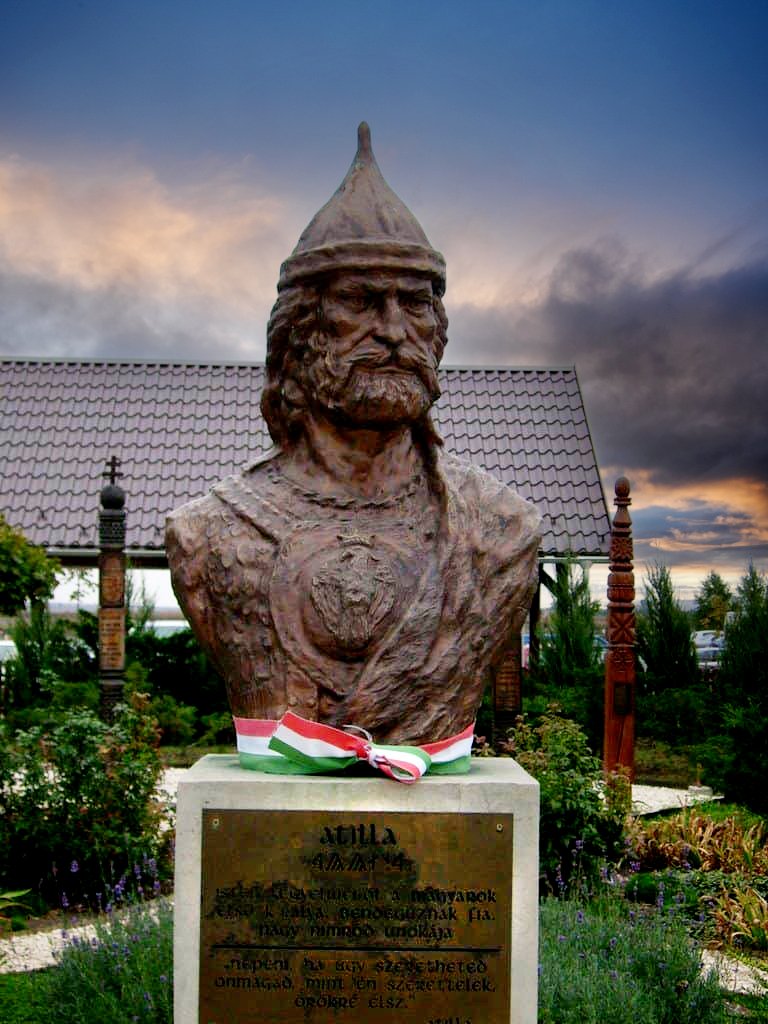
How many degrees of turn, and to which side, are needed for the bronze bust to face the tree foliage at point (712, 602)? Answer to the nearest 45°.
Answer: approximately 180°

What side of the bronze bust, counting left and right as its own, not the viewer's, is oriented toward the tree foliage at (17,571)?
back

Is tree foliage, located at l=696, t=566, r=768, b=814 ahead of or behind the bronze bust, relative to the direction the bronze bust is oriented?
behind

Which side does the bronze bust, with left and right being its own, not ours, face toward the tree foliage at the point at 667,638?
back

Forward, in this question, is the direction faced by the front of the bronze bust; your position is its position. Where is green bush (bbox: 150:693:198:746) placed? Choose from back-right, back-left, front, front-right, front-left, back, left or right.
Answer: back

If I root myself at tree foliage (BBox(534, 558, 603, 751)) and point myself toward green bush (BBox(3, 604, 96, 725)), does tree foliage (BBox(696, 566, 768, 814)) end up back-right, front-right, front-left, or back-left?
back-left

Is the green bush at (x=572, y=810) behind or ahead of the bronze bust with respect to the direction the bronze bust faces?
behind

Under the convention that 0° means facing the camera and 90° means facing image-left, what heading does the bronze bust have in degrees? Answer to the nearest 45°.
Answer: approximately 0°

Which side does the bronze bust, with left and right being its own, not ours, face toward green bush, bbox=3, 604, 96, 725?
back
